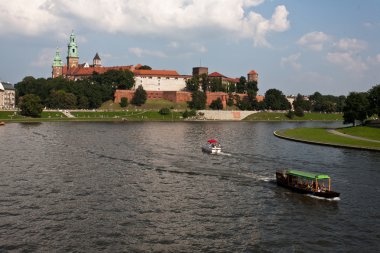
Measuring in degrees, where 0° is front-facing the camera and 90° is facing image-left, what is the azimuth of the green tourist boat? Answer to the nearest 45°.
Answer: approximately 315°
